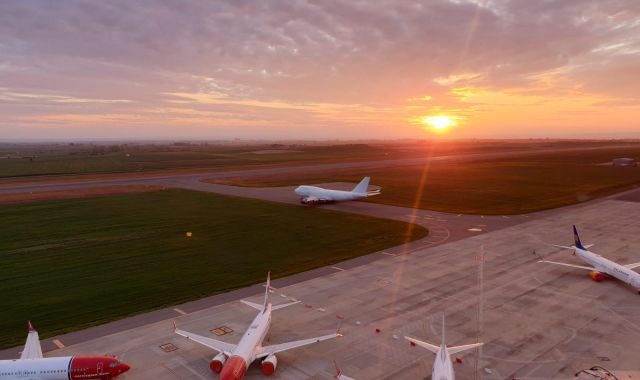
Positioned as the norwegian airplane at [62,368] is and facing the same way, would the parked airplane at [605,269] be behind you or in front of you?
in front

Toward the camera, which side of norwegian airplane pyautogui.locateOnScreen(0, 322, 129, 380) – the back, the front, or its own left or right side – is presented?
right

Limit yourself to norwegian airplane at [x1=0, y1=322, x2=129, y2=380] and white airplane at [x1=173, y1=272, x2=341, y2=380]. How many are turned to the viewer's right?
1

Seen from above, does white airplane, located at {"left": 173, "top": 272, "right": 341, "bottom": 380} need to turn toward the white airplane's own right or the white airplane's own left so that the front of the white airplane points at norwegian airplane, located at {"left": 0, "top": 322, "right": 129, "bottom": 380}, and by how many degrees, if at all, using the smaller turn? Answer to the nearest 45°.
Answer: approximately 90° to the white airplane's own right

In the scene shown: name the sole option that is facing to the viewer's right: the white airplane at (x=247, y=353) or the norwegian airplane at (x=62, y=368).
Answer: the norwegian airplane

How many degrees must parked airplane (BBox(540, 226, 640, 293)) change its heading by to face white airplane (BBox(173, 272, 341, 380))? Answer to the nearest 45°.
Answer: approximately 90° to its right

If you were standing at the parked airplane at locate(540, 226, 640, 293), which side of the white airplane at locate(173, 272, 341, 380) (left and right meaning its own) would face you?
left

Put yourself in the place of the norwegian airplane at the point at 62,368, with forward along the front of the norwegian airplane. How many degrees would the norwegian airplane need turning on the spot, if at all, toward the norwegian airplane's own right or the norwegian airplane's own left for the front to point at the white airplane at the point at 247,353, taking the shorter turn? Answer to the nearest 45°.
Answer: approximately 45° to the norwegian airplane's own right

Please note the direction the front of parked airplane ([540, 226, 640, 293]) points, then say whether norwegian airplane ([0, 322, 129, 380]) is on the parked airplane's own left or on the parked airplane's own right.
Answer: on the parked airplane's own right
